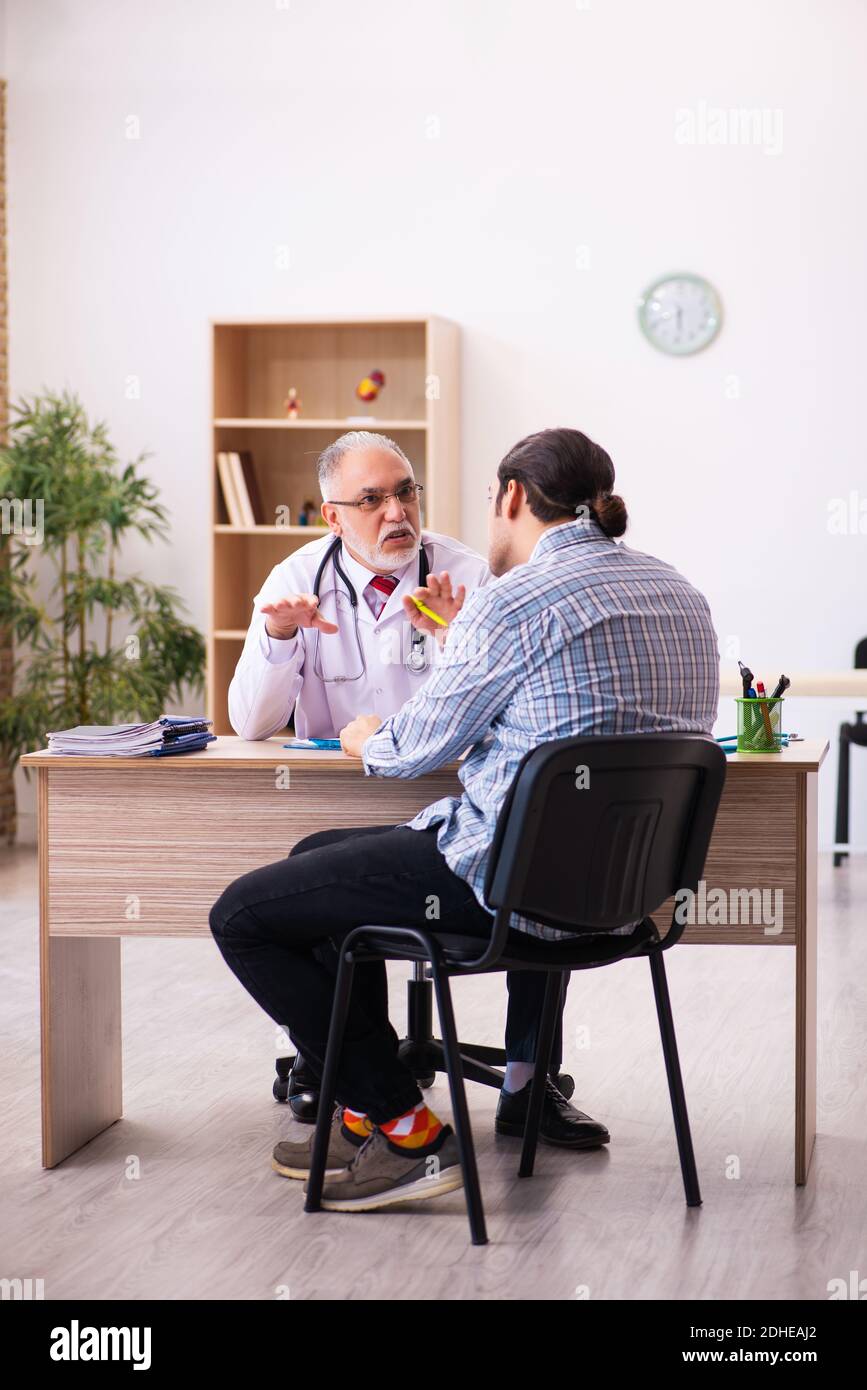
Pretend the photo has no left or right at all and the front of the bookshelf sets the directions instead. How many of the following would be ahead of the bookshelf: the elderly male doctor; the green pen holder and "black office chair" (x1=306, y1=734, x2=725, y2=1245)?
3

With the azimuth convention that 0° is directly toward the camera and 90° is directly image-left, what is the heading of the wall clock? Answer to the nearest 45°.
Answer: approximately 0°

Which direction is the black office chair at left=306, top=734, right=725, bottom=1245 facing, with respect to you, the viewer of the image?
facing away from the viewer and to the left of the viewer

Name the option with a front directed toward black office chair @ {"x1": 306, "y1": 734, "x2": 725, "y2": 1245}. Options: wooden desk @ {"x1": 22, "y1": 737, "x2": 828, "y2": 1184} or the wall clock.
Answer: the wall clock

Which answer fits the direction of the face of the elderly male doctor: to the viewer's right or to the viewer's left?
to the viewer's right

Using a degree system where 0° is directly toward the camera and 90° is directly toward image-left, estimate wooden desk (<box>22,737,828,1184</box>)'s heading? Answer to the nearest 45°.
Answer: approximately 180°

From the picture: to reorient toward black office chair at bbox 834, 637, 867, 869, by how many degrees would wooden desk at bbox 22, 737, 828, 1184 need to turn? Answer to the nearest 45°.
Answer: approximately 45° to its right

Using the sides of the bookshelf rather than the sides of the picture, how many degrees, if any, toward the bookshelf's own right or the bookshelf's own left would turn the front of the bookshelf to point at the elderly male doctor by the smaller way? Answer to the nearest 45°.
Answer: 0° — it already faces them

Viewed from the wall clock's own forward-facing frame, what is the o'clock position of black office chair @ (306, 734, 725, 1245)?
The black office chair is roughly at 12 o'clock from the wall clock.
